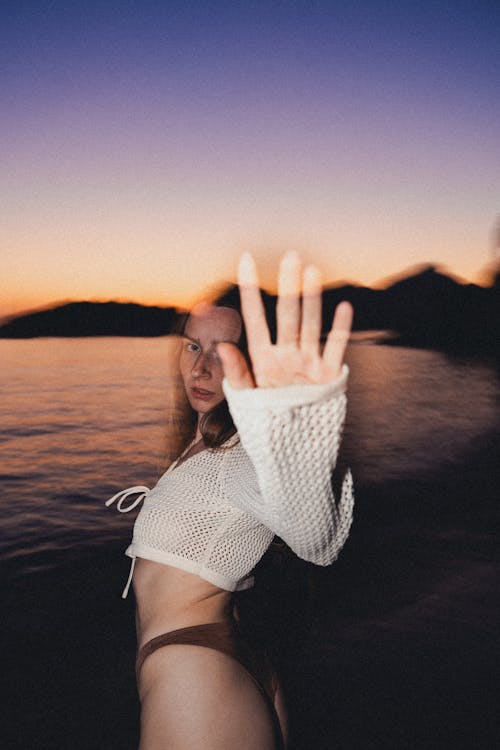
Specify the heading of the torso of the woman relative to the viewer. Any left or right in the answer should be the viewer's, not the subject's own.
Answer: facing to the left of the viewer
